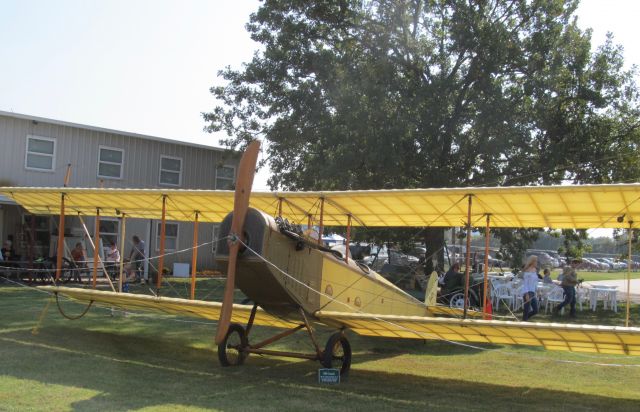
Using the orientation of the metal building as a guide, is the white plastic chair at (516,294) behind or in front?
in front

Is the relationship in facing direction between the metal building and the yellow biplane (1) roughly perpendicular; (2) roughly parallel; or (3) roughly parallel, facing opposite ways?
roughly perpendicular

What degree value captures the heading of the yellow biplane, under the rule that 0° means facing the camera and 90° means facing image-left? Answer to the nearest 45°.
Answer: approximately 45°

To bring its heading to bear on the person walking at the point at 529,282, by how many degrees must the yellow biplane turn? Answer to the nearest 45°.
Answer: approximately 180°

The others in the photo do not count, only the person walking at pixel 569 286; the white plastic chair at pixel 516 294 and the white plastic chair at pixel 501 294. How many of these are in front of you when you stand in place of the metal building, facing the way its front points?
3

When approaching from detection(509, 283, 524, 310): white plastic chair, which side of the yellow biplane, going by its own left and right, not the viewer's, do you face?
back

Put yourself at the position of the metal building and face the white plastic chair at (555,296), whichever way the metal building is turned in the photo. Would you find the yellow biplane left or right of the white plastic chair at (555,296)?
right

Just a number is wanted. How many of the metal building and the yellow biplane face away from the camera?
0

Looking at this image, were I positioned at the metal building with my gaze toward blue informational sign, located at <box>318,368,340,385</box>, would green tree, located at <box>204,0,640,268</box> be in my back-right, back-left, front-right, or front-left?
front-left

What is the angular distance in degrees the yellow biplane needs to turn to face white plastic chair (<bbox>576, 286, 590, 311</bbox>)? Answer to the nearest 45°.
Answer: approximately 180°

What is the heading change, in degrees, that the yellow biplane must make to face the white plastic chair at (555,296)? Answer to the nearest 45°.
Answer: approximately 180°
